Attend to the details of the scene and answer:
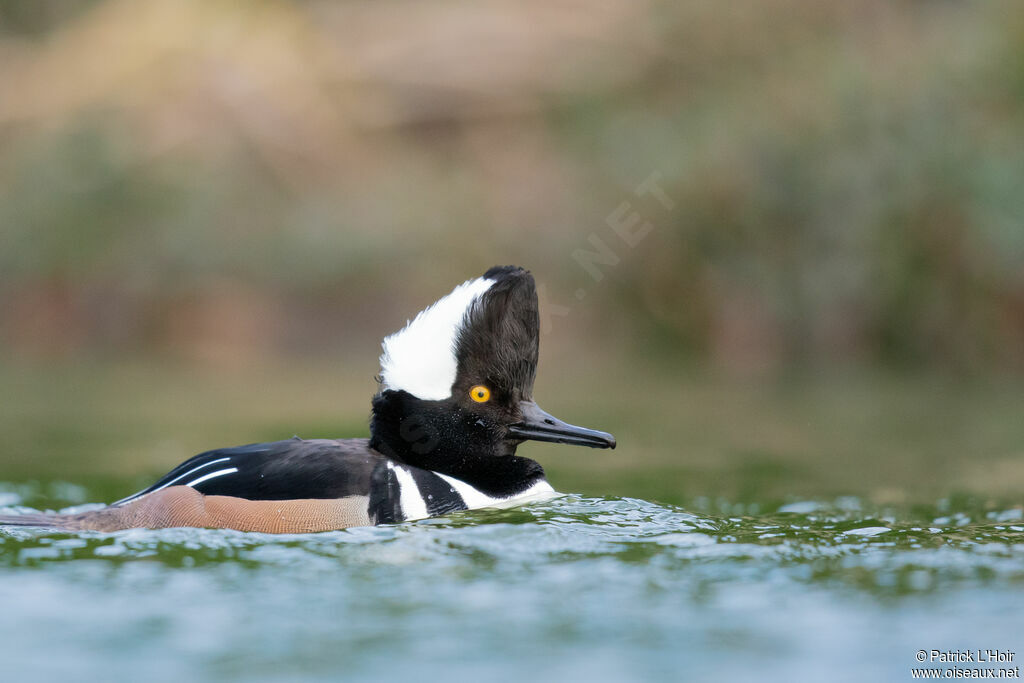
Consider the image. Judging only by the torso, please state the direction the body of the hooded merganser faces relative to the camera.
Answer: to the viewer's right
